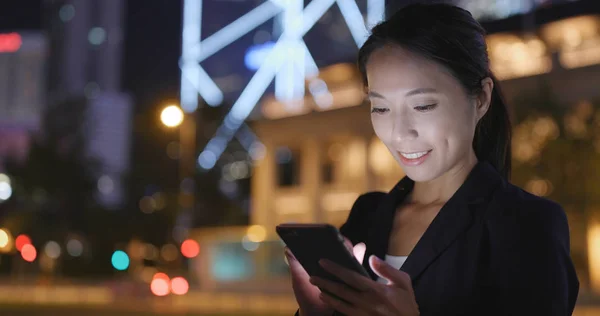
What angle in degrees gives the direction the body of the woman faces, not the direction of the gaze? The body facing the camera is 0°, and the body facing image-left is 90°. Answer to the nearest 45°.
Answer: approximately 45°

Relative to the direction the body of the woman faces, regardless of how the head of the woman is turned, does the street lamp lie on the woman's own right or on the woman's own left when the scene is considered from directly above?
on the woman's own right

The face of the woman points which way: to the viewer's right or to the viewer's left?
to the viewer's left
